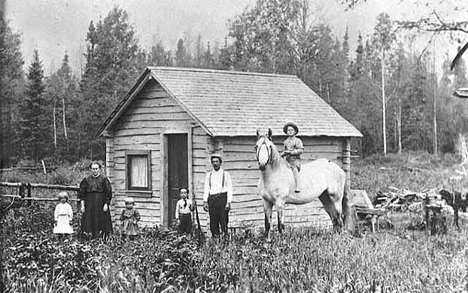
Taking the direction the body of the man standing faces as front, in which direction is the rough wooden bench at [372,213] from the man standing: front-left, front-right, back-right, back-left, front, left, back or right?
back-left

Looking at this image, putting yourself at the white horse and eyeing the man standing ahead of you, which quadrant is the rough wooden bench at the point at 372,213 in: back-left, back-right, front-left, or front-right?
back-right

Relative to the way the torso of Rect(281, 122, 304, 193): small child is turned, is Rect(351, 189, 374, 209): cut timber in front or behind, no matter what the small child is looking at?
behind

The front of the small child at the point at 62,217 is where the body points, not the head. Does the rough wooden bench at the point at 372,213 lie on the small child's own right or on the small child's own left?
on the small child's own left

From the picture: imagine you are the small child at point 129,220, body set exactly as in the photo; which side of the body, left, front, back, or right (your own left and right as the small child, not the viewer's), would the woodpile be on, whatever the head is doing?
left

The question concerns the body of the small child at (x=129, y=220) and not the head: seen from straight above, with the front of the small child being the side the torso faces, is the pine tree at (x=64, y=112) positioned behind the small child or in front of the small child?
behind

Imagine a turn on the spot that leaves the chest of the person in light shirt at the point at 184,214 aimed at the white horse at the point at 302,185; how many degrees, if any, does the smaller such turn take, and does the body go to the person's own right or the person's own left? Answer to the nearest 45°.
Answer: approximately 90° to the person's own left

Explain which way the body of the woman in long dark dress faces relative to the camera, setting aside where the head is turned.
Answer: toward the camera

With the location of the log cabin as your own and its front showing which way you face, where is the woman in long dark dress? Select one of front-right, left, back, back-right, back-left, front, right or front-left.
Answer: front

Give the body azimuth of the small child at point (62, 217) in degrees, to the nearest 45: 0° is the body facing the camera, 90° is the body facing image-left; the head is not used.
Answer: approximately 0°

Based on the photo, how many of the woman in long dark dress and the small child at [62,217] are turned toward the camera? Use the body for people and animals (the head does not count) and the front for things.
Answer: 2

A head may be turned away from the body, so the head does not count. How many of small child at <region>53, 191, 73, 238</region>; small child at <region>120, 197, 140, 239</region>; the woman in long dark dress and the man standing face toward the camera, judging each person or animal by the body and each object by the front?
4

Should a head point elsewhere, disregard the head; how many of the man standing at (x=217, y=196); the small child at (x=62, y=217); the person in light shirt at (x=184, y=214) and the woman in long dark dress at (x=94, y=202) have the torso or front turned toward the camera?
4

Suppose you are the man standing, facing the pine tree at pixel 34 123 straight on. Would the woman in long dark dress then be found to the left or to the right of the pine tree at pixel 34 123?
left

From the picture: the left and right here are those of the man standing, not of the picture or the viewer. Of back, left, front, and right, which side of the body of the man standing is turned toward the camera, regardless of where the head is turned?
front
